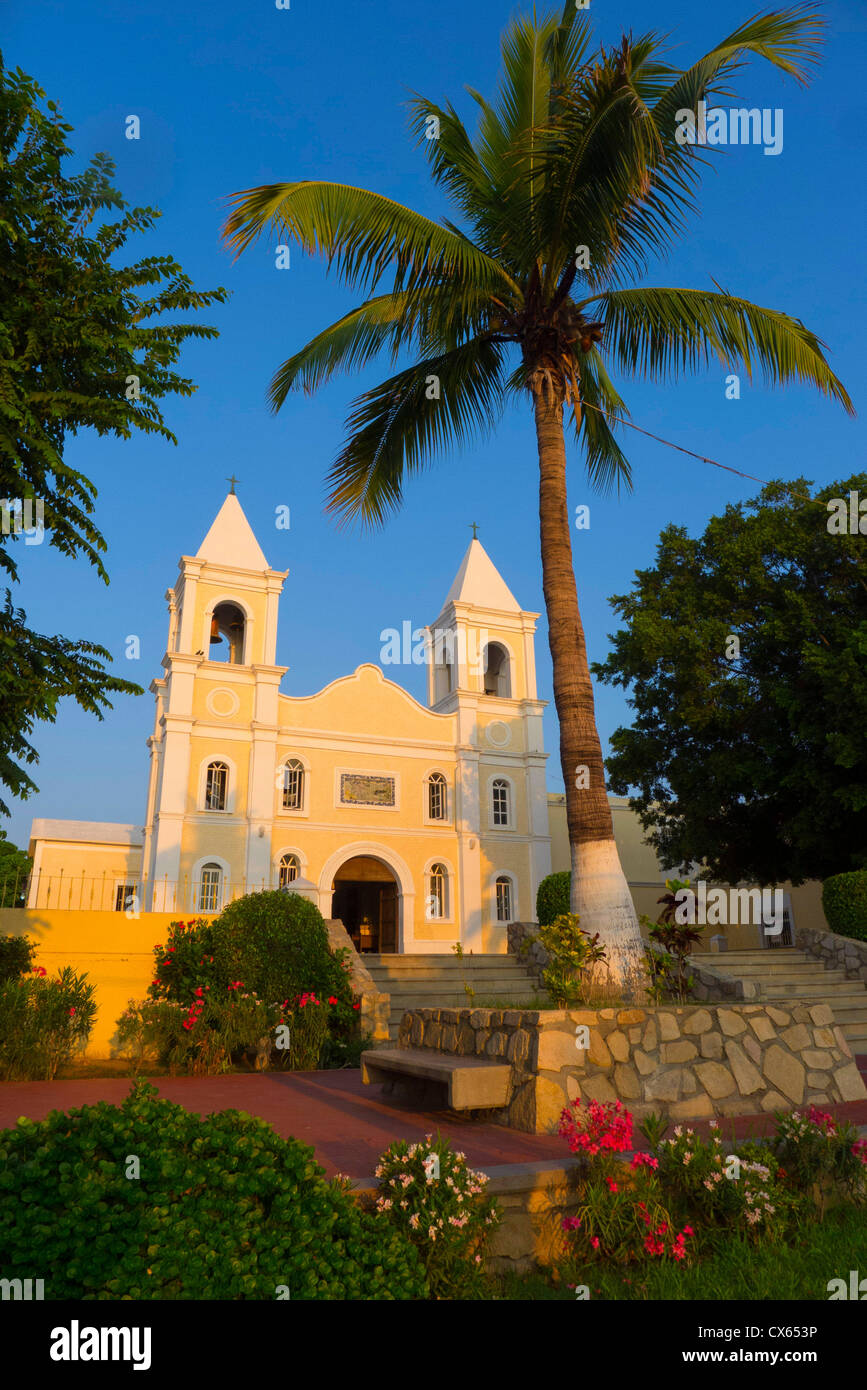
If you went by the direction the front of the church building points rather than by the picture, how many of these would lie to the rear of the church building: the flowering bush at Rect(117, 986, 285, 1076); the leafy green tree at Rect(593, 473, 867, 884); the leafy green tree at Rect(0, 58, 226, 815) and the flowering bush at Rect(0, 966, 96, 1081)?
0

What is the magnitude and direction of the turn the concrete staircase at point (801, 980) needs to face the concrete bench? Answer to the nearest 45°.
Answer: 0° — it already faces it

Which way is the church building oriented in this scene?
toward the camera

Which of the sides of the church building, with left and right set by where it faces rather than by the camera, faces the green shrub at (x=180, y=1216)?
front

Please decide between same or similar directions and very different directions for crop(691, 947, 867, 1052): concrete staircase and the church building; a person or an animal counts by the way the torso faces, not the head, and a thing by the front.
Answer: same or similar directions

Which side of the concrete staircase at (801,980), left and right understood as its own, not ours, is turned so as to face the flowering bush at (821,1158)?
front

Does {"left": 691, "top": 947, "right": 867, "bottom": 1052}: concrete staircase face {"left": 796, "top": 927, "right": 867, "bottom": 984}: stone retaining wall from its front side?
no

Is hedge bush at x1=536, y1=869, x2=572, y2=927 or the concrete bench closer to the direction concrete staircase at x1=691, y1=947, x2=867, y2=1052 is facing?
the concrete bench

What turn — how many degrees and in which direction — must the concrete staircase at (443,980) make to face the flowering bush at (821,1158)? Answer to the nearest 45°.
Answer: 0° — it already faces it

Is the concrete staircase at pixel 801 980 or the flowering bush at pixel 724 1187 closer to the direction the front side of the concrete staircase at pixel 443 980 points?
the flowering bush

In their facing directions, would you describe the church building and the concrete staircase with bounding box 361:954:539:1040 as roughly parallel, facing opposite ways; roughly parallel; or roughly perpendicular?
roughly parallel

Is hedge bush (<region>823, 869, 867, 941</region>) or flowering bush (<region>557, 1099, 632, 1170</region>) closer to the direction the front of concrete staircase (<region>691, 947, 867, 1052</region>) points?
the flowering bush

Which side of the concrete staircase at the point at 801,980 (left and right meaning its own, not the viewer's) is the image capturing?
front
